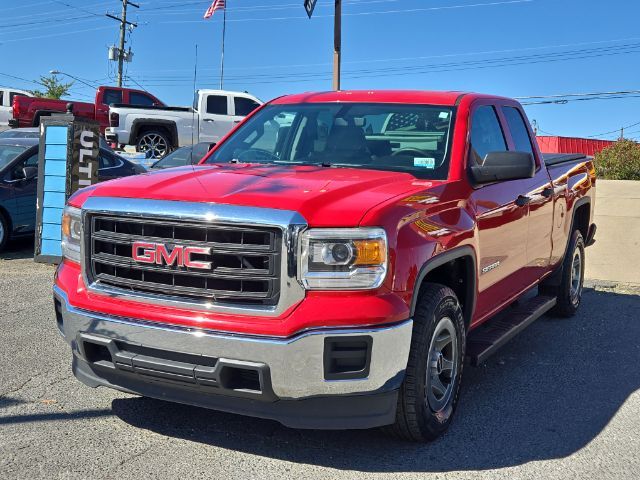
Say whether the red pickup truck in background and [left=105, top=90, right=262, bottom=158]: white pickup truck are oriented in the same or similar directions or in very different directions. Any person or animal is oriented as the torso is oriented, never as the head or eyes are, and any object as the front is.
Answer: same or similar directions

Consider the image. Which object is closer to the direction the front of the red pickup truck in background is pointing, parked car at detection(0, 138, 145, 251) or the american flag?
the american flag

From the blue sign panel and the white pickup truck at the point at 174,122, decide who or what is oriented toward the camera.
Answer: the blue sign panel

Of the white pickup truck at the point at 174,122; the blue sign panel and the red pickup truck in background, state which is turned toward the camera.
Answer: the blue sign panel

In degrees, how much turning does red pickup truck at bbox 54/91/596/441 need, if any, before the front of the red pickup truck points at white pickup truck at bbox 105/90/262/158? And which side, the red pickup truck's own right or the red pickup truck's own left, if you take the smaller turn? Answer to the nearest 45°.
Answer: approximately 135° to the red pickup truck's own right

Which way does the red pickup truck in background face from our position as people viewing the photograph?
facing to the right of the viewer

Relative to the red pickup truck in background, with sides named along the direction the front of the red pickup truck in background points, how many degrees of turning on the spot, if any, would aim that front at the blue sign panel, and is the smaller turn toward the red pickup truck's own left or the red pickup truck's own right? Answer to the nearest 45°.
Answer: approximately 90° to the red pickup truck's own right

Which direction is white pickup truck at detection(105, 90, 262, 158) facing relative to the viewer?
to the viewer's right

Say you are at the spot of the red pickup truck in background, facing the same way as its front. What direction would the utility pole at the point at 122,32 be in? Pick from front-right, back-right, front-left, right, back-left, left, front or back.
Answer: left

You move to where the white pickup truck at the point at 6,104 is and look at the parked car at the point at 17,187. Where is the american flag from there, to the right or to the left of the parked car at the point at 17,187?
left

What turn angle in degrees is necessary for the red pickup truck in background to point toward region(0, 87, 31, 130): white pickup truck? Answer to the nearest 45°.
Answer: approximately 135° to its left
